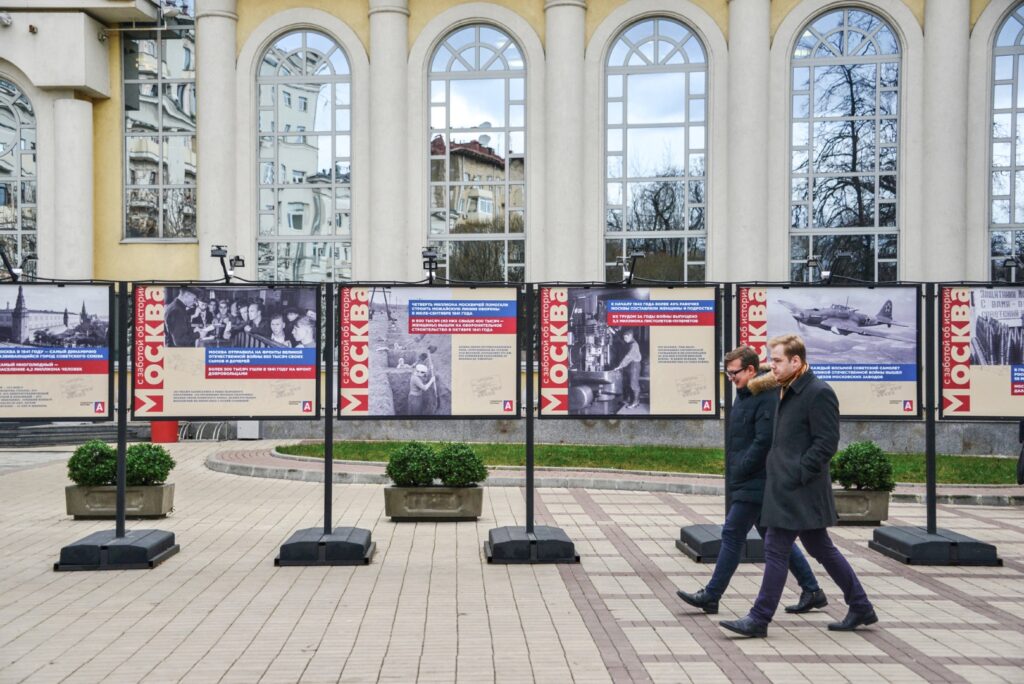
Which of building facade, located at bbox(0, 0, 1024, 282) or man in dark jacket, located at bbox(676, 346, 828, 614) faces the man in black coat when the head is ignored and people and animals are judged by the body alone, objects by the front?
the building facade

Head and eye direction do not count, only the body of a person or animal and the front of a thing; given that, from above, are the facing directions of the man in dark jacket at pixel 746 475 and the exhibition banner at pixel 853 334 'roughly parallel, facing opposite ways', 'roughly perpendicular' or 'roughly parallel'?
roughly perpendicular

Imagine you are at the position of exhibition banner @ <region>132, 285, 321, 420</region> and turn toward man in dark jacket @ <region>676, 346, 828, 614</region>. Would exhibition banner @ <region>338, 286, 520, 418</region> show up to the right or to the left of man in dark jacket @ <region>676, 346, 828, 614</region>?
left

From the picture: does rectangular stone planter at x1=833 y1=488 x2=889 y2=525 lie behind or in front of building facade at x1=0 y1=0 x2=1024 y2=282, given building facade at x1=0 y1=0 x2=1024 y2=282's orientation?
in front

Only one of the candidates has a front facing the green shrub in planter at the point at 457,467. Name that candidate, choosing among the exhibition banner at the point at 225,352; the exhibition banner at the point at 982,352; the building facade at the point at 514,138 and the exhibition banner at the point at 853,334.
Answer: the building facade

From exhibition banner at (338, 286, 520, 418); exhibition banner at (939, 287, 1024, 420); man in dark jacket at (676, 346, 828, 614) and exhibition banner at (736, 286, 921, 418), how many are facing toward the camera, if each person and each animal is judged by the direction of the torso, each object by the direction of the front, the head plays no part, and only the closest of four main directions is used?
3

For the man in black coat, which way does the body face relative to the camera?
to the viewer's left

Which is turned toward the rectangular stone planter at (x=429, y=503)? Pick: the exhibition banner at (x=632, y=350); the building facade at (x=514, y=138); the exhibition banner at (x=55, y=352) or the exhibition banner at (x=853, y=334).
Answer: the building facade

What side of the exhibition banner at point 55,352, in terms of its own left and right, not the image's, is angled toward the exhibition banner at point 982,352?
left

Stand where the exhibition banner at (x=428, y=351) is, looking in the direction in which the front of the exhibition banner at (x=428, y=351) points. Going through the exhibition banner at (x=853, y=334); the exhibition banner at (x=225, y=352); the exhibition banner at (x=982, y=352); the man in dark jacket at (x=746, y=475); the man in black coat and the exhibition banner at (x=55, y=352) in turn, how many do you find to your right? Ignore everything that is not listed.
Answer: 2

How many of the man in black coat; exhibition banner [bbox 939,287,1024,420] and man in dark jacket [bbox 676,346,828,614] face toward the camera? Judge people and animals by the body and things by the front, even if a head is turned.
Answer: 1

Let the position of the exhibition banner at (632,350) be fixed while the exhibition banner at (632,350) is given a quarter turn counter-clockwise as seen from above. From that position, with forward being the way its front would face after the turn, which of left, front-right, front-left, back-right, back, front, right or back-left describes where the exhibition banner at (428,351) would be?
back

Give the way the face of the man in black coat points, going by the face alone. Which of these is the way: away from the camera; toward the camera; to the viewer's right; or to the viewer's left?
to the viewer's left

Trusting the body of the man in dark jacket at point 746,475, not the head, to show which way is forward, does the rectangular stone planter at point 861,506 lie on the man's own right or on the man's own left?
on the man's own right

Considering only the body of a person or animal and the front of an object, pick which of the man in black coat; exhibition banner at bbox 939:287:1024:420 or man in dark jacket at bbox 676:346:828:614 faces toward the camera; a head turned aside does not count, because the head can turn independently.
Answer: the exhibition banner
